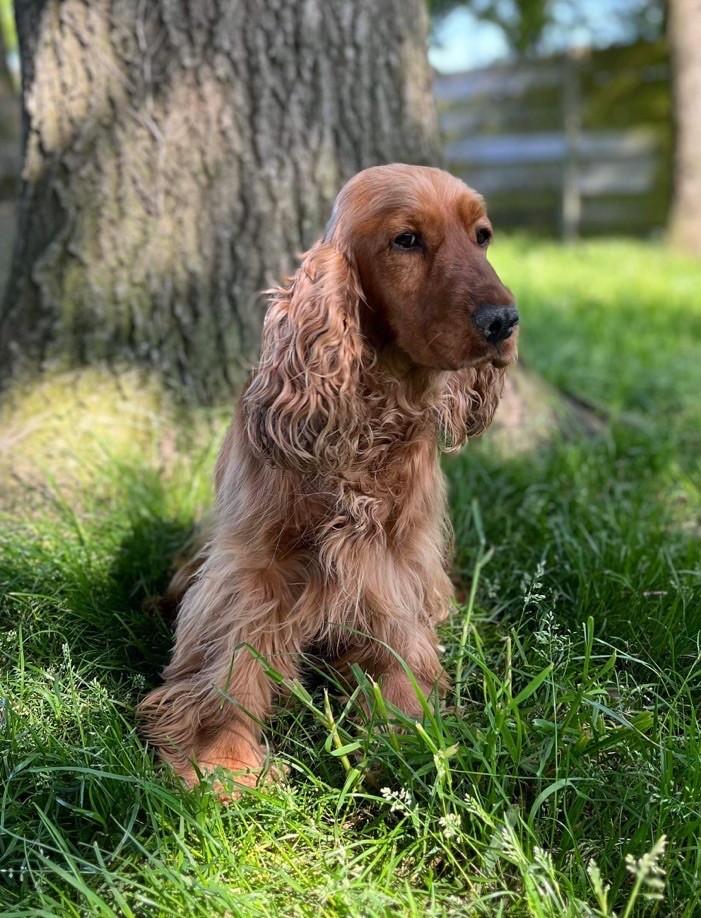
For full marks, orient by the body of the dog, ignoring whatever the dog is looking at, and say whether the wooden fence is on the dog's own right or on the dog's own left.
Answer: on the dog's own left

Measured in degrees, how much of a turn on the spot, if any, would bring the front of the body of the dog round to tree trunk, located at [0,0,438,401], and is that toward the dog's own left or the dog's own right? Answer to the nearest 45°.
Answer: approximately 135° to the dog's own left

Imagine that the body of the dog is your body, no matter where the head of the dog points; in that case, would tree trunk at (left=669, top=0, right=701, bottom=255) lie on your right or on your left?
on your left

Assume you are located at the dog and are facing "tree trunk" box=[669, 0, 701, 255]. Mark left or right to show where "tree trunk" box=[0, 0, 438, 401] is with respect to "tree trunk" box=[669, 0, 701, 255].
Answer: left

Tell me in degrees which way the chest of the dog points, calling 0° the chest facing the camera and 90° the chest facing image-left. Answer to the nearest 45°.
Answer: approximately 315°
